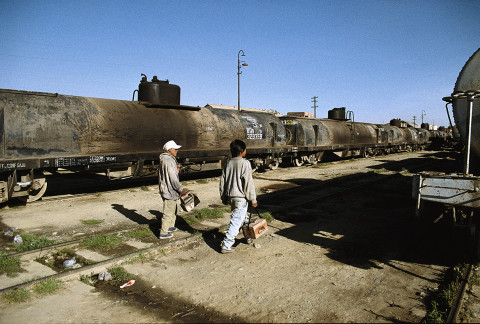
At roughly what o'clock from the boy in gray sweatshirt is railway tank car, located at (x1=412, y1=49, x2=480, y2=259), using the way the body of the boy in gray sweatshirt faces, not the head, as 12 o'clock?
The railway tank car is roughly at 2 o'clock from the boy in gray sweatshirt.

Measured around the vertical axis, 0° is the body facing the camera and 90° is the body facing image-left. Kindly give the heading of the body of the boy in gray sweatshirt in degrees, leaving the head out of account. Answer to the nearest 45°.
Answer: approximately 225°

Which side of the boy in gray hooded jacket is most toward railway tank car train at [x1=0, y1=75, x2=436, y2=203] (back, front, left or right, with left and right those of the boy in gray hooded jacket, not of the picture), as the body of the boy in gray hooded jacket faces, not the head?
left

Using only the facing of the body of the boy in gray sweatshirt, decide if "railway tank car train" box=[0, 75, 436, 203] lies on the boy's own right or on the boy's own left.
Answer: on the boy's own left

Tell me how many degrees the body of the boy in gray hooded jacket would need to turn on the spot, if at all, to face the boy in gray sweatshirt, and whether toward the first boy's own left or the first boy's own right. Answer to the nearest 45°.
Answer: approximately 45° to the first boy's own right
